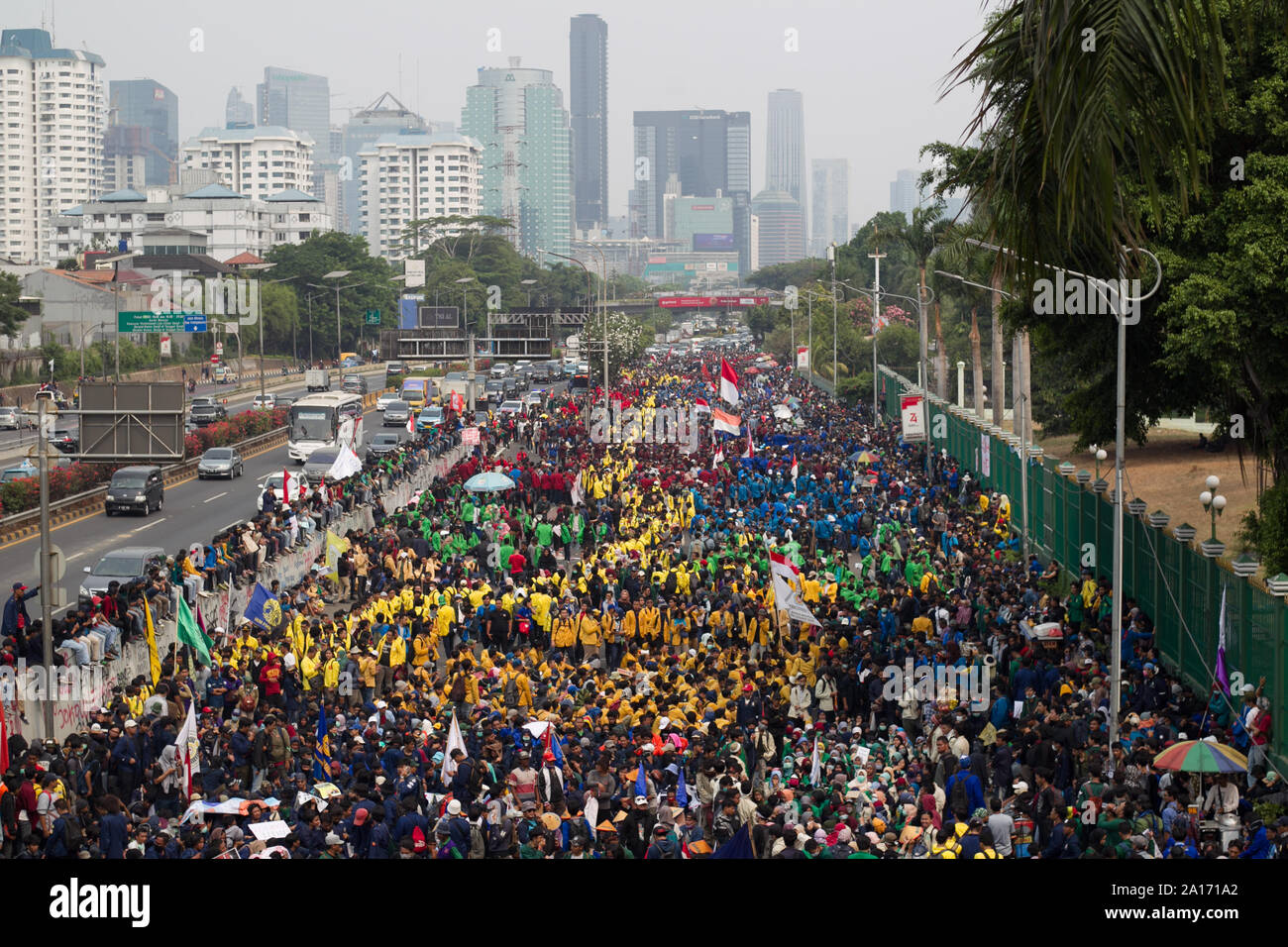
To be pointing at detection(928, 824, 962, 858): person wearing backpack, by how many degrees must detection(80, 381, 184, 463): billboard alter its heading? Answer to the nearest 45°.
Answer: approximately 180°

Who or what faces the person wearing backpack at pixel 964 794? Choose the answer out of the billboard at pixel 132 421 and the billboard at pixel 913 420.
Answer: the billboard at pixel 913 420

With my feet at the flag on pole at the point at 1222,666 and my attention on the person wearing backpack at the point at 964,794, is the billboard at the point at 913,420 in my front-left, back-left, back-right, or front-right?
back-right

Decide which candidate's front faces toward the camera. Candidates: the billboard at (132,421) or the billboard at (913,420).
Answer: the billboard at (913,420)

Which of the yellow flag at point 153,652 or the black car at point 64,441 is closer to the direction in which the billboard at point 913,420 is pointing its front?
the yellow flag

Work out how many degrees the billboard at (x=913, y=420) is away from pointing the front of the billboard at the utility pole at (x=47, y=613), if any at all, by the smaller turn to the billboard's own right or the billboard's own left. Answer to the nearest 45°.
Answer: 0° — it already faces it

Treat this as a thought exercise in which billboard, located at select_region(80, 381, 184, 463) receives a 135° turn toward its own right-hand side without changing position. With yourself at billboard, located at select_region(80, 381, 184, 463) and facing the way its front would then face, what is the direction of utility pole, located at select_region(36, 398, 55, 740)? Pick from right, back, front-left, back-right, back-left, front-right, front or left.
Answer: front-right

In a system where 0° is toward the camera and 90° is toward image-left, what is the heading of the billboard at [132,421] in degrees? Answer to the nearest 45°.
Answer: approximately 180°

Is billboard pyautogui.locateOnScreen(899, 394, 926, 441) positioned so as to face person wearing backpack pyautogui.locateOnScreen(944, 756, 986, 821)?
yes

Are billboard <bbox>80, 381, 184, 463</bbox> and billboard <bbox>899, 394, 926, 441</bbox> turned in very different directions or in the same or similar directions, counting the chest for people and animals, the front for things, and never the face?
very different directions

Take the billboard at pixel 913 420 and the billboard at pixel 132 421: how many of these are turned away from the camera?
1

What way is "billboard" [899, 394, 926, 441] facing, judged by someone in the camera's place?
facing the viewer

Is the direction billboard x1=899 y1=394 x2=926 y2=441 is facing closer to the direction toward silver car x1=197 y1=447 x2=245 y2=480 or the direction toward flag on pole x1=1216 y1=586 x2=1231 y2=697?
the flag on pole

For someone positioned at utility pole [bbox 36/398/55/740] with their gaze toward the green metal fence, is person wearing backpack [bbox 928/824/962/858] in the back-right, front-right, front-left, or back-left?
front-right
